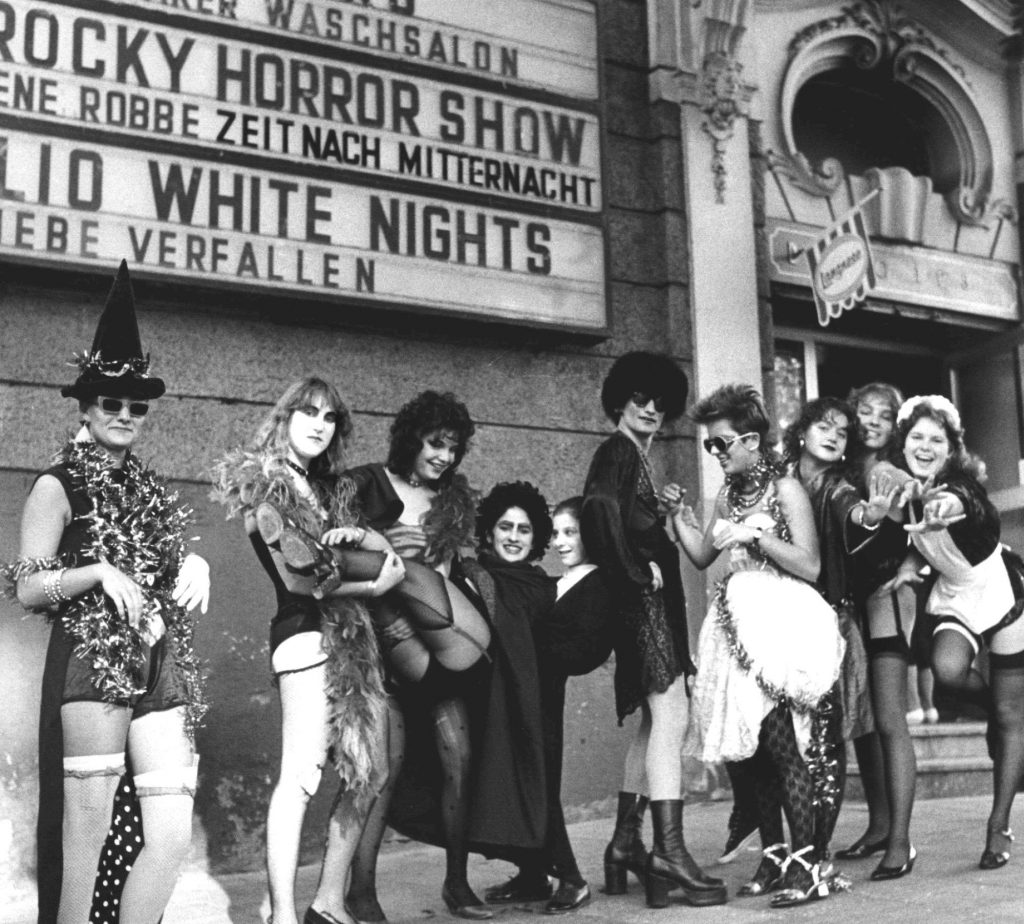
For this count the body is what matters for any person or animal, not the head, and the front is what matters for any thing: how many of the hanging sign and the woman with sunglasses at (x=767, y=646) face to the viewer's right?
0

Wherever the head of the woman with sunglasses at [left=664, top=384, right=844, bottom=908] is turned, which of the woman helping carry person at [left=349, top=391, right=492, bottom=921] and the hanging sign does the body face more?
the woman helping carry person

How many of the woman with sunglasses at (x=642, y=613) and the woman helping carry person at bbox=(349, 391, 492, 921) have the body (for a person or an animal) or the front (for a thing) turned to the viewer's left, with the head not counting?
0

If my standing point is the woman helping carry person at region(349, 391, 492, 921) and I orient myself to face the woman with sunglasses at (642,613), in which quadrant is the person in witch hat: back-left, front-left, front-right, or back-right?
back-right

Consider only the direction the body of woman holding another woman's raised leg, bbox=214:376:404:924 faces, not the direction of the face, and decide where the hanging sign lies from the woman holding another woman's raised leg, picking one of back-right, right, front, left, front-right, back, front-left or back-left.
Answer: left

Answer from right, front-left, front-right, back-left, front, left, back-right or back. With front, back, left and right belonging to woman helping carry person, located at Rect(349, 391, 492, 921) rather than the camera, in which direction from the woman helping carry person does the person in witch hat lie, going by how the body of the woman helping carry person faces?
right

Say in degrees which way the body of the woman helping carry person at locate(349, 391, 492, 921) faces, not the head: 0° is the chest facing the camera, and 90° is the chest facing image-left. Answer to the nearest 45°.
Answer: approximately 315°

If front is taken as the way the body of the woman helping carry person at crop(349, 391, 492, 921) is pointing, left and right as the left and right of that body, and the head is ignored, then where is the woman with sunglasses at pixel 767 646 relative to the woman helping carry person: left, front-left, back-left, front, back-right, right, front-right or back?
front-left

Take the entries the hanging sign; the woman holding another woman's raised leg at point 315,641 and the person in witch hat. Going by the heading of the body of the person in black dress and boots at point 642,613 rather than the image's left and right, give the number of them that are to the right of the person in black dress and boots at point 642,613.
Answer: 2

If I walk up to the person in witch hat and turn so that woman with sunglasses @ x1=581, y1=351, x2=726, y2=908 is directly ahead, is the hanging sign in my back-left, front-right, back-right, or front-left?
front-left

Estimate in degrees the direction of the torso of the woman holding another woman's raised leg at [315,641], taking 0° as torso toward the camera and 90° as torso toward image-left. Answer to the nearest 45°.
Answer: approximately 315°

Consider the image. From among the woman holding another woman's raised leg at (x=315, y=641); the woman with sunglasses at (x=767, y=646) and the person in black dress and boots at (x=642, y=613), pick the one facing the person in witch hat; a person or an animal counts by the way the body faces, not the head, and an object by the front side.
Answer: the woman with sunglasses at (x=767, y=646)

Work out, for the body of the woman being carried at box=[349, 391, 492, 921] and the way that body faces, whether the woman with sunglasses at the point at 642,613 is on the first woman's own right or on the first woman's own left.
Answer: on the first woman's own left

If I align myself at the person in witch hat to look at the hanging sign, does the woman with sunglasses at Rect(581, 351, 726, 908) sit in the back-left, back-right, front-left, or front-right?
front-right

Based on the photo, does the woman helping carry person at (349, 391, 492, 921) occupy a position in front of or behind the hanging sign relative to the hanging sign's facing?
in front

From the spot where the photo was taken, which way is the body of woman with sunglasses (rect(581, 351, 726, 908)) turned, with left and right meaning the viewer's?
facing the viewer and to the right of the viewer

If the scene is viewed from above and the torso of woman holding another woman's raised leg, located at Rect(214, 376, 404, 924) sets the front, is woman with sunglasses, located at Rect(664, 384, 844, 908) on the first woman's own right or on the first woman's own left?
on the first woman's own left

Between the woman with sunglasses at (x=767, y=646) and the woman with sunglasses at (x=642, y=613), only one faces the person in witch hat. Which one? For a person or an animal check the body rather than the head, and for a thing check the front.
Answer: the woman with sunglasses at (x=767, y=646)

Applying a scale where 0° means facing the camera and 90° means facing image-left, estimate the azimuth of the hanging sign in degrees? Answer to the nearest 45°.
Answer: approximately 45°

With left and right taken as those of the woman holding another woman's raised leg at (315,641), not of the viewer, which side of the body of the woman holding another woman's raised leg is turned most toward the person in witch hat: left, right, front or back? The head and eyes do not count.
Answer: right
